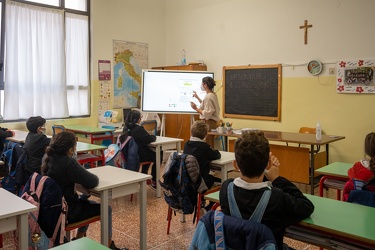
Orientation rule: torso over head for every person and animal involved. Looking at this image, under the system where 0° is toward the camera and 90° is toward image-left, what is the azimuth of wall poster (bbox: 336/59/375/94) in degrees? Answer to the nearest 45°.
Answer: approximately 0°

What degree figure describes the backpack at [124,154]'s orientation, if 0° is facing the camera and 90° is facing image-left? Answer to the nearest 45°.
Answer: approximately 45°

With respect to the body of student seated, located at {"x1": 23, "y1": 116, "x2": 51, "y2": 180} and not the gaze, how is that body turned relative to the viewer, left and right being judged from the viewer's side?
facing away from the viewer and to the right of the viewer

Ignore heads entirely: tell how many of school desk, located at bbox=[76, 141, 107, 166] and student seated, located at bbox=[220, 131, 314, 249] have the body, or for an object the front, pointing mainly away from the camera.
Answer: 1

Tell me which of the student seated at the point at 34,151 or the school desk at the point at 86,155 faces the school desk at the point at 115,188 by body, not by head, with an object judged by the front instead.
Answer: the school desk at the point at 86,155

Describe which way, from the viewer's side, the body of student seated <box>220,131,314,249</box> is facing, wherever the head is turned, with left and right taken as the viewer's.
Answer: facing away from the viewer

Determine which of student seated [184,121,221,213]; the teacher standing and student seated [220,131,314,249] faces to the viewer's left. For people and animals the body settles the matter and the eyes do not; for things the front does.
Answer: the teacher standing
